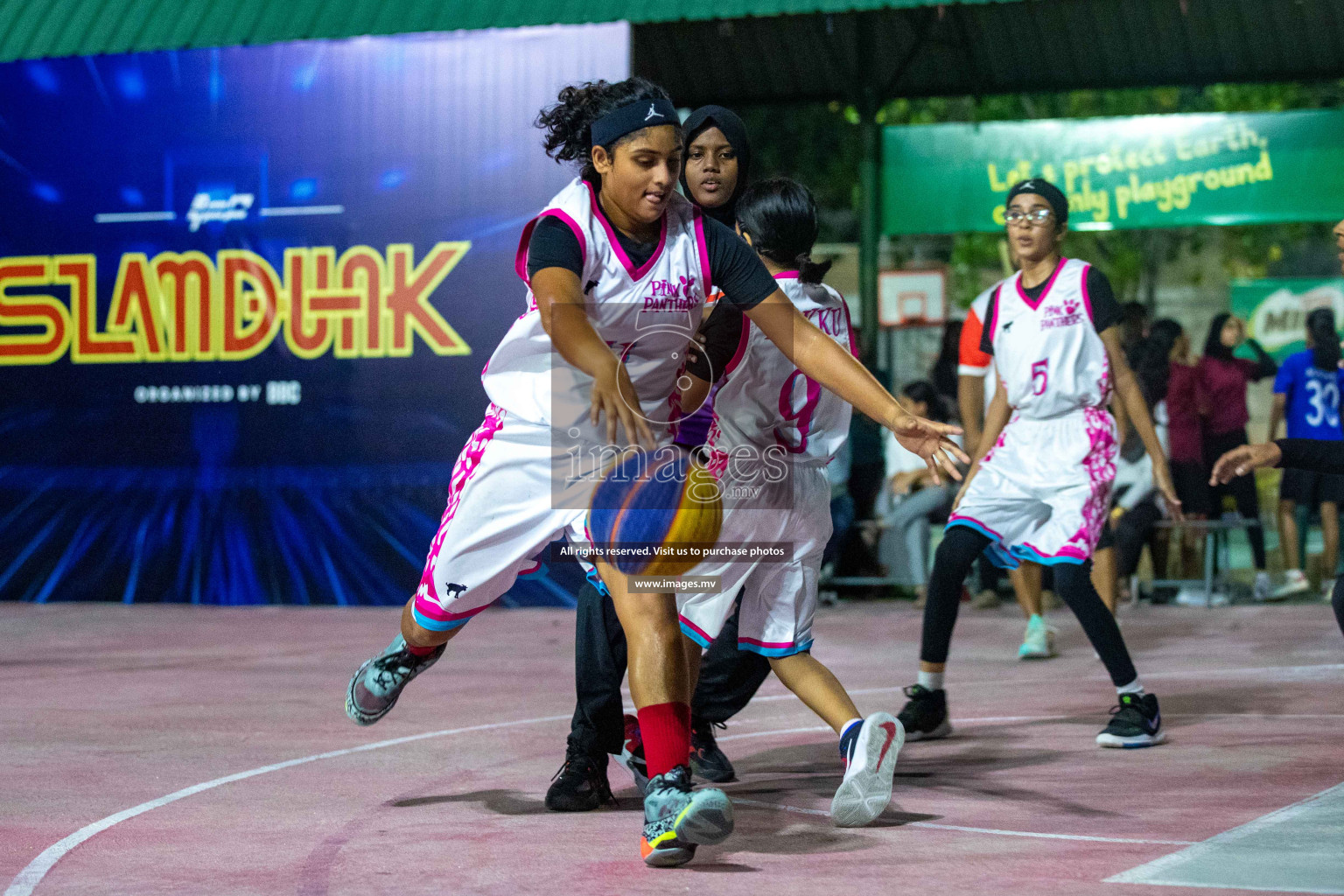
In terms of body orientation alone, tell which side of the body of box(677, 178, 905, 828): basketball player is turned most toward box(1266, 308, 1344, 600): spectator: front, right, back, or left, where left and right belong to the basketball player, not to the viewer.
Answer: right

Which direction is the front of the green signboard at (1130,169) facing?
toward the camera

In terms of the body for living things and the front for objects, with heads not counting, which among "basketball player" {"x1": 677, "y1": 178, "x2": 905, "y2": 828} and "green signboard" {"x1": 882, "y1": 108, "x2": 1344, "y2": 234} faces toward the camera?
the green signboard

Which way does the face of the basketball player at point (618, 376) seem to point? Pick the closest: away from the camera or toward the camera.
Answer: toward the camera

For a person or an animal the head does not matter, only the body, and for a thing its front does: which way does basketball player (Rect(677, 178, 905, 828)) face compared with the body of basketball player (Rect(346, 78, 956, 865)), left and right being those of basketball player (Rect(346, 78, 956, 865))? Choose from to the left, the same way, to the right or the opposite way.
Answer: the opposite way

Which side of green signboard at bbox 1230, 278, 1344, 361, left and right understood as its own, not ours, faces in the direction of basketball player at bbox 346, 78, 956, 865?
front

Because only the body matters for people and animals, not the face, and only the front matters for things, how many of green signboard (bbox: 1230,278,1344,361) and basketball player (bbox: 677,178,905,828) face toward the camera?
1

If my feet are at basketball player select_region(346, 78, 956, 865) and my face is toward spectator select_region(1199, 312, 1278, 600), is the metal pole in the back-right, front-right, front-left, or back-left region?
front-left

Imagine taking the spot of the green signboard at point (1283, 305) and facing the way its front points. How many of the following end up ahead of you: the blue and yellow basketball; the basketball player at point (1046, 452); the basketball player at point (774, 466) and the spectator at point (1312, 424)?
4

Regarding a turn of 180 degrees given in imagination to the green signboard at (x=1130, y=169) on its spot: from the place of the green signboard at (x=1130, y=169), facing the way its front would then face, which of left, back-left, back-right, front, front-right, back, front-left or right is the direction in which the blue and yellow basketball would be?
back

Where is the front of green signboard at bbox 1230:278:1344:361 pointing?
toward the camera

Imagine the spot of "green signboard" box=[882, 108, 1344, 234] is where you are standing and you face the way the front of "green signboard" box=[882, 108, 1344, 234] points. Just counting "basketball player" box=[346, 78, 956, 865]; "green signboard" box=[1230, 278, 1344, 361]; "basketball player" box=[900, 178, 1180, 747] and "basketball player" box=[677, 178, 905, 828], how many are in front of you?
3

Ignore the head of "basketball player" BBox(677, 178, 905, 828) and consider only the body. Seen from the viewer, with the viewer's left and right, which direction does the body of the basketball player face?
facing away from the viewer and to the left of the viewer

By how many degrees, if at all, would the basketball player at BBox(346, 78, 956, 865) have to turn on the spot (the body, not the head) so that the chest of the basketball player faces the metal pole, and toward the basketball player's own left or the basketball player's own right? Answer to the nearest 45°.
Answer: approximately 135° to the basketball player's own left
